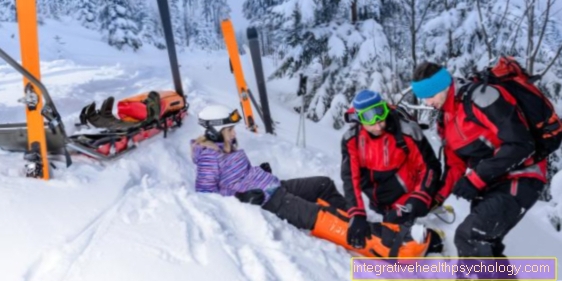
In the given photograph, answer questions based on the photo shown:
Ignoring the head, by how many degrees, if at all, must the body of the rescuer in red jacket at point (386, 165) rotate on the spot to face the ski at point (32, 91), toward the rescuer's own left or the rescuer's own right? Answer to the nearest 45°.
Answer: approximately 90° to the rescuer's own right

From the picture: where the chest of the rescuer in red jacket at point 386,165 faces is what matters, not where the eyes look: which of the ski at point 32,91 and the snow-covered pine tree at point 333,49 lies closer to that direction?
the ski

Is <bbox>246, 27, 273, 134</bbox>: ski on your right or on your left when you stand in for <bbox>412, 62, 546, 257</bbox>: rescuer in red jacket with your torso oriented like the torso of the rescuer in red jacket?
on your right

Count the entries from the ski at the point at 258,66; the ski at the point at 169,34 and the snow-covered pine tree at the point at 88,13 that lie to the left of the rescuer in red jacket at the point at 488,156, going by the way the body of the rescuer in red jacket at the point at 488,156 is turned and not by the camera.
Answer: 0

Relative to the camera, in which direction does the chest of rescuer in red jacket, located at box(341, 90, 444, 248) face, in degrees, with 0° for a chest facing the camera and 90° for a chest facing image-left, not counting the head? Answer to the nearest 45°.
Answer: approximately 0°

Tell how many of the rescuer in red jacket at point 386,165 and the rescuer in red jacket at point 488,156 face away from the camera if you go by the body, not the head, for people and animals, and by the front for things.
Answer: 0

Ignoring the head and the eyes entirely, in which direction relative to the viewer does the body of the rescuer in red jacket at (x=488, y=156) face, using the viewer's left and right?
facing the viewer and to the left of the viewer
